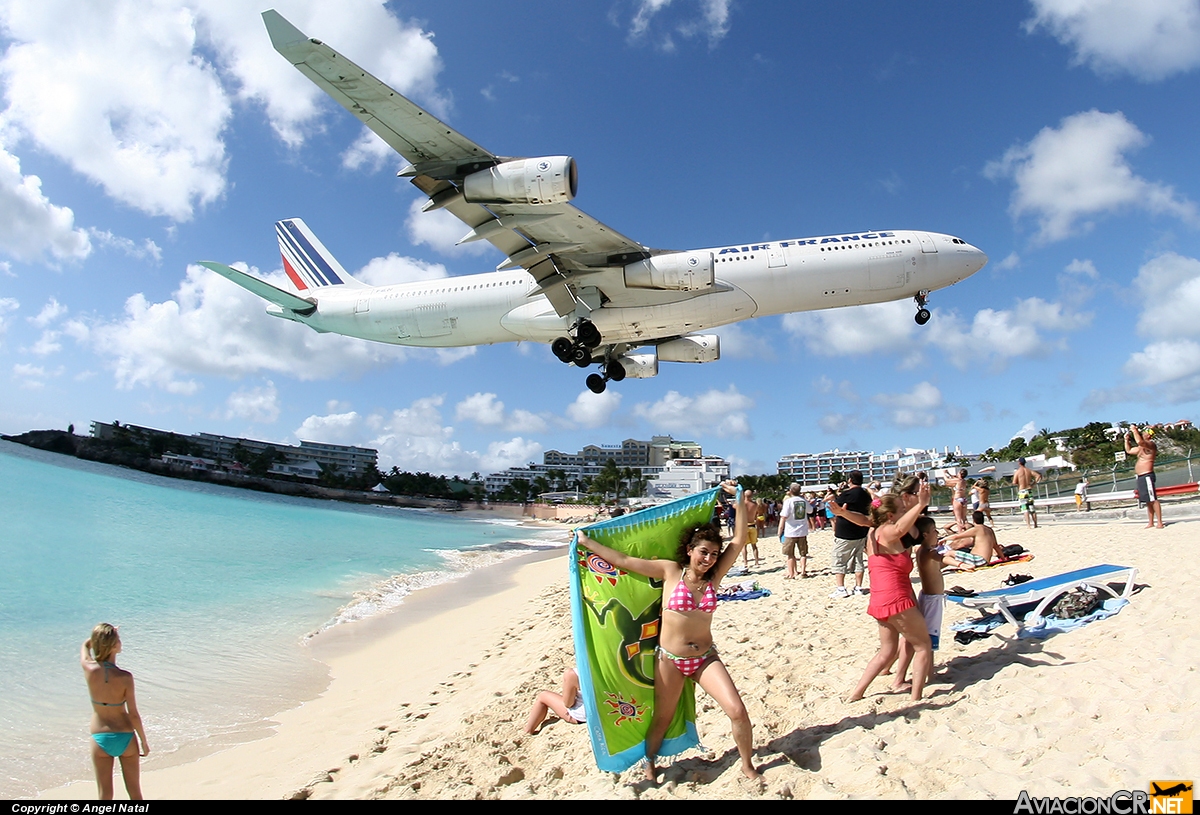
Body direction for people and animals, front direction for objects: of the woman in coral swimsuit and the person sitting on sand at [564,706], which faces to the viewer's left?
the person sitting on sand

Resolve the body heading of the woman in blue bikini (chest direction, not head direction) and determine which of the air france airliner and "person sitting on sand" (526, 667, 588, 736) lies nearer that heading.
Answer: the air france airliner

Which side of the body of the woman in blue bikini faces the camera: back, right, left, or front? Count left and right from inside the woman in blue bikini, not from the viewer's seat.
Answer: back

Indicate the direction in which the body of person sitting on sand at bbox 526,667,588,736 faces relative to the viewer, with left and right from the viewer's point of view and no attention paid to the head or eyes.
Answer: facing to the left of the viewer

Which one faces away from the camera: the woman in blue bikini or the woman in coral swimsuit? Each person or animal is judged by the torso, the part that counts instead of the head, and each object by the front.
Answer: the woman in blue bikini

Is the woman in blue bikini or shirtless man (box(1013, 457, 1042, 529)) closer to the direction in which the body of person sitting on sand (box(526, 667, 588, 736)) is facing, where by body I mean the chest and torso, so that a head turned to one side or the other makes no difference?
the woman in blue bikini

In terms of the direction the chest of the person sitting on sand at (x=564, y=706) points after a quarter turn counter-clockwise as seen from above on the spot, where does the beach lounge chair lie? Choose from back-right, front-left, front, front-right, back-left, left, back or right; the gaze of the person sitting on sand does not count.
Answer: left

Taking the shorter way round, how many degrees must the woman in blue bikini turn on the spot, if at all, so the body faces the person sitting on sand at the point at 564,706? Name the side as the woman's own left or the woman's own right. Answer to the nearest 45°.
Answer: approximately 90° to the woman's own right
